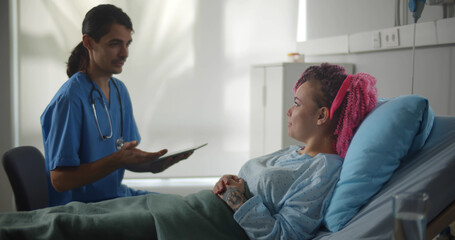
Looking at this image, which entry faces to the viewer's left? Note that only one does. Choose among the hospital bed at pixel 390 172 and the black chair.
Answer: the hospital bed

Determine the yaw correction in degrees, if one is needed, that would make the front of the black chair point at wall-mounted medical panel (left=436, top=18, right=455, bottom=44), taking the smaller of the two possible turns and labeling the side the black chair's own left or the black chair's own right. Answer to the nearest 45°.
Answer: approximately 45° to the black chair's own left

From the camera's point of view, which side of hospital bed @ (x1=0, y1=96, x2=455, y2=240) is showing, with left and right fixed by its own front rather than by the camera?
left

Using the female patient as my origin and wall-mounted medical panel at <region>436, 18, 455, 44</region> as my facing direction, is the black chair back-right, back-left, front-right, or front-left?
back-left

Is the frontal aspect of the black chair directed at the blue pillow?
yes

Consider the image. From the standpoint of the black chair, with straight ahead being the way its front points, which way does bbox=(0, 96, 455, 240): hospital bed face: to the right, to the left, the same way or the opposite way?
the opposite way

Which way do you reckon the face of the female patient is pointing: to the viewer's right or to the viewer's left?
to the viewer's left

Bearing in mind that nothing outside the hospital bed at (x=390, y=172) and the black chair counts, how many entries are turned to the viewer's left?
1

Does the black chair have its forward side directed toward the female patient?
yes
